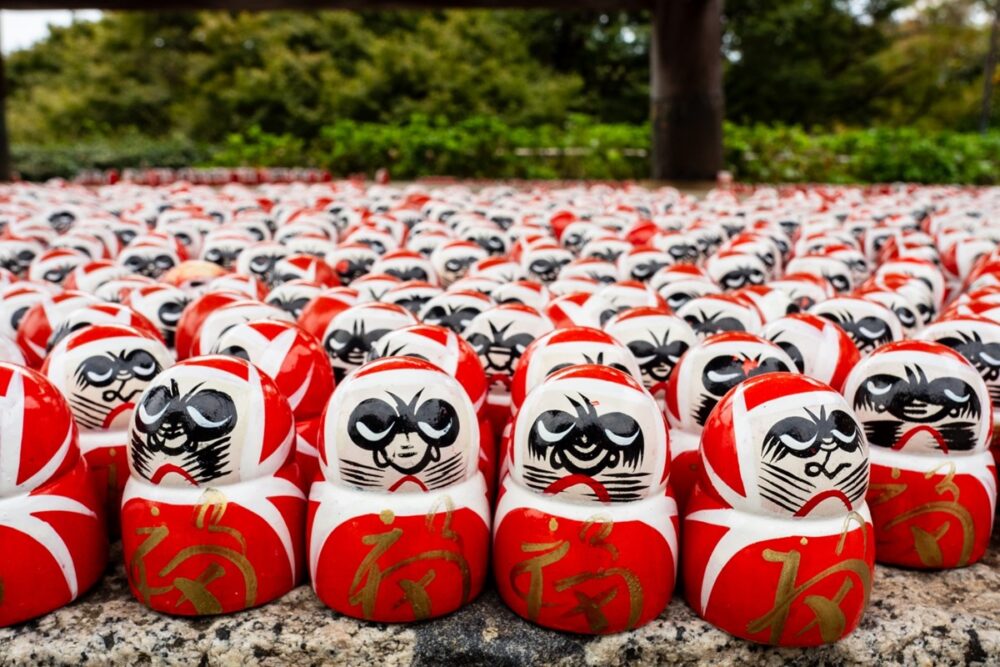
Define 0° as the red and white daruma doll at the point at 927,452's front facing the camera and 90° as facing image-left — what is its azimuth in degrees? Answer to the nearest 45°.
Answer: approximately 0°

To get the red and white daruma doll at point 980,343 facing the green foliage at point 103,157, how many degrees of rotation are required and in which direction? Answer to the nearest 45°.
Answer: approximately 135° to its right

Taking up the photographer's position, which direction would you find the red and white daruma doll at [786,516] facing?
facing the viewer and to the right of the viewer

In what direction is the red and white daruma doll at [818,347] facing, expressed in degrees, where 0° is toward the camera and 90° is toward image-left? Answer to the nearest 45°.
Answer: approximately 45°

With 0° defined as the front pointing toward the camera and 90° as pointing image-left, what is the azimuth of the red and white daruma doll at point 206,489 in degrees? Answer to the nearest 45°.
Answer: approximately 45°

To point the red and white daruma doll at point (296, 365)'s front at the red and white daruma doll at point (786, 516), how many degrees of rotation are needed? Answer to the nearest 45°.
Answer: approximately 90° to its left

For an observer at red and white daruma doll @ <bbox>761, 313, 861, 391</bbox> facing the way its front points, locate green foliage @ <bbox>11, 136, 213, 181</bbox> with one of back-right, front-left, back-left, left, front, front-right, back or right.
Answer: right

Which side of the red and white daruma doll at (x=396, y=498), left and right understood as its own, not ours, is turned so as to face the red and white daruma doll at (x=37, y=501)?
right

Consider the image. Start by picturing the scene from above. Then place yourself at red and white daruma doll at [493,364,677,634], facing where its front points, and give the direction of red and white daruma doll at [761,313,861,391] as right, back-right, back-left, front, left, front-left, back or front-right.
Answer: back-left

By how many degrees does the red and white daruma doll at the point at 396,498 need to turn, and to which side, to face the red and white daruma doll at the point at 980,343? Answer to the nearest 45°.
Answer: approximately 90° to its left
